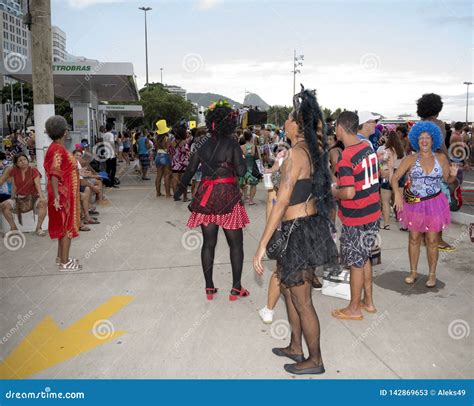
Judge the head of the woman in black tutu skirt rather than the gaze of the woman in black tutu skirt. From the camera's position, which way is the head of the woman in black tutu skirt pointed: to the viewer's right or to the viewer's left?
to the viewer's left

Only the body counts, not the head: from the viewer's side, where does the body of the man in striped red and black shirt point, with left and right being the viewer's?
facing away from the viewer and to the left of the viewer

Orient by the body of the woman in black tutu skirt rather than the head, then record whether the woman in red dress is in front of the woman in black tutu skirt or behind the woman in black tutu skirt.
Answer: in front

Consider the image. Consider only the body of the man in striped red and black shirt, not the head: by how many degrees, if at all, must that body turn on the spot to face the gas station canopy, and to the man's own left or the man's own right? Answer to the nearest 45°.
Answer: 0° — they already face it

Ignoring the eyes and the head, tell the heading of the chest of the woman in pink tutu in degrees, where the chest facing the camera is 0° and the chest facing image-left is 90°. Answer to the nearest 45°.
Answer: approximately 0°

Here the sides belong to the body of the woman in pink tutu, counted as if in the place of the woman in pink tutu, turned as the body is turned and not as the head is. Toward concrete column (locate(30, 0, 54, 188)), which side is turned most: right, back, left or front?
right

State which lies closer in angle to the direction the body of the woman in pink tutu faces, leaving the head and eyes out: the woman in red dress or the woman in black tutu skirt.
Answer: the woman in black tutu skirt
